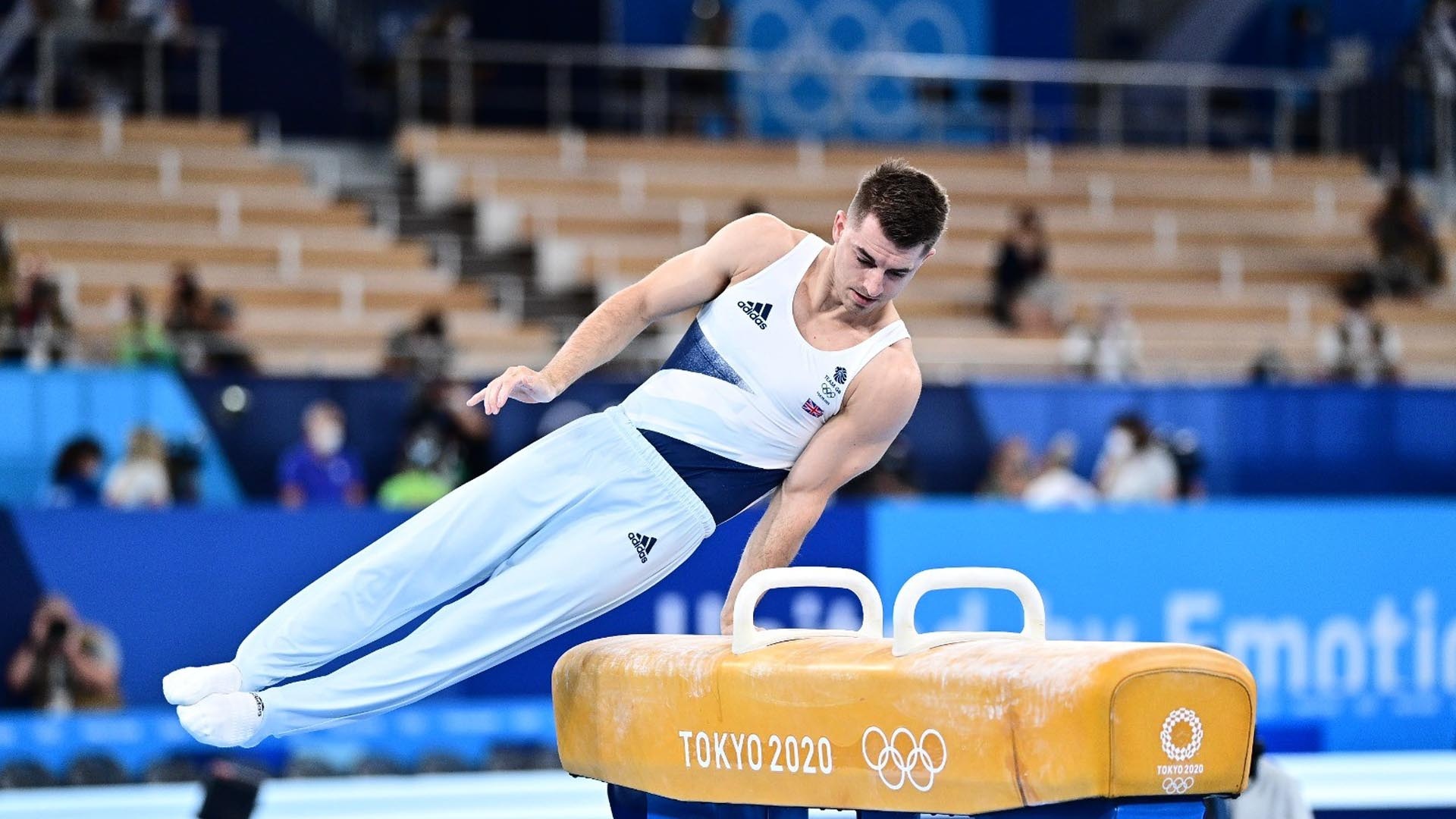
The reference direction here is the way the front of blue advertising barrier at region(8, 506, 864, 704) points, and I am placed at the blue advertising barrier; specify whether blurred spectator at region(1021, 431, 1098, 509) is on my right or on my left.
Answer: on my left

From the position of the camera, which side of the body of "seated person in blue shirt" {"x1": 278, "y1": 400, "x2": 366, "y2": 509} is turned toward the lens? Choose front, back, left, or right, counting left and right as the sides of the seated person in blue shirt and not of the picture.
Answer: front

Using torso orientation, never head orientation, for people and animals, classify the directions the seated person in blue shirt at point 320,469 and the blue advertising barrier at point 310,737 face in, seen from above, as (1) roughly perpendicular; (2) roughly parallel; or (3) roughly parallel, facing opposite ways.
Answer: roughly parallel

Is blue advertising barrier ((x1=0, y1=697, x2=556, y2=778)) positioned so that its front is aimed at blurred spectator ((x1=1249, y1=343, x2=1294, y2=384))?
no

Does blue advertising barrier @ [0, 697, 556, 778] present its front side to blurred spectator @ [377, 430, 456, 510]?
no

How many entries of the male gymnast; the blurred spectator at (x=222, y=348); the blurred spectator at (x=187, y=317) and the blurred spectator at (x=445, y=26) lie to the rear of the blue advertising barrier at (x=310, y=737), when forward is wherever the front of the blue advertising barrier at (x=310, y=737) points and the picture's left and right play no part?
3

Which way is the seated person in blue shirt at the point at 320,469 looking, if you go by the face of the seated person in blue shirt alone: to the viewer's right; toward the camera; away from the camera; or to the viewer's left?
toward the camera

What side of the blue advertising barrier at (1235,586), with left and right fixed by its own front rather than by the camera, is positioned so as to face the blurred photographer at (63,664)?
right

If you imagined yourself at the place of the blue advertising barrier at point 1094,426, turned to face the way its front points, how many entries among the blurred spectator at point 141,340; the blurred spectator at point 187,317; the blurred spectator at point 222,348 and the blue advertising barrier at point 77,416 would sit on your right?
4

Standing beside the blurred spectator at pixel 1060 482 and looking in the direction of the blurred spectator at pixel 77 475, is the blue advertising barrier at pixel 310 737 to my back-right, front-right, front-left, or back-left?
front-left

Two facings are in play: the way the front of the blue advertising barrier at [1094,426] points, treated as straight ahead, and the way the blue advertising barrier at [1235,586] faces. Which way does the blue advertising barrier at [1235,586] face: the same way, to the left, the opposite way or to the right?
the same way

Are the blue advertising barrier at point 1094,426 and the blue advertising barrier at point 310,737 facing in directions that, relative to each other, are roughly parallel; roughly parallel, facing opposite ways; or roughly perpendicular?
roughly parallel

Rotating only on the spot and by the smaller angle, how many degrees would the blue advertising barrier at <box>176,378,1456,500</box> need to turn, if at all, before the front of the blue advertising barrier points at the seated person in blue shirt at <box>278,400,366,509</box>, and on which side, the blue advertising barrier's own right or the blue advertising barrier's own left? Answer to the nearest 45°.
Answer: approximately 90° to the blue advertising barrier's own right

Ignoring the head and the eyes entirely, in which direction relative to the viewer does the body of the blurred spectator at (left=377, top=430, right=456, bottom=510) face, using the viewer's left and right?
facing the viewer

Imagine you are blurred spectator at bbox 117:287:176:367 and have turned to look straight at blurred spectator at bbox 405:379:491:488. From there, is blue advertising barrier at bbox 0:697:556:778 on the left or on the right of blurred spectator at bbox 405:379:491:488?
right

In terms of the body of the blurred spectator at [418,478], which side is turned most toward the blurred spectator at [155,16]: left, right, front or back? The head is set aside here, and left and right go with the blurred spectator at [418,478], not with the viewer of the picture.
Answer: back

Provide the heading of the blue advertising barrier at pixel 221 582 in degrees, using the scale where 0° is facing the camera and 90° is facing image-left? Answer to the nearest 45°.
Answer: approximately 0°
